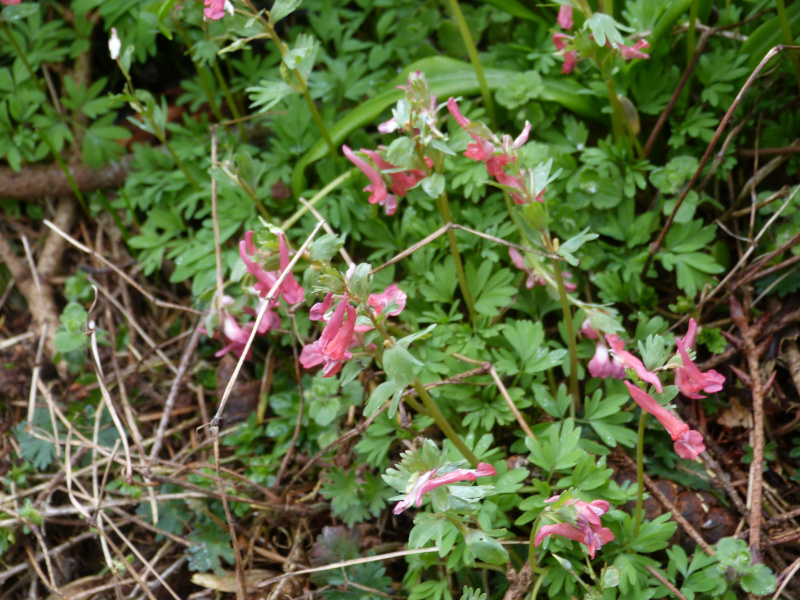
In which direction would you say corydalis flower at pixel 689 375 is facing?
to the viewer's right

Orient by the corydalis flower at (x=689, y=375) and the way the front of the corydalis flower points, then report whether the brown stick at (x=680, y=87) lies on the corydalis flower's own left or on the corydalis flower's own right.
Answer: on the corydalis flower's own left

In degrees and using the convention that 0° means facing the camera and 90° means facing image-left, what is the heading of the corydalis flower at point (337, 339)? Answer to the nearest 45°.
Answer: approximately 45°

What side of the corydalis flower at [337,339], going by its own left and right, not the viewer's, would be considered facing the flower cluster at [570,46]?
back

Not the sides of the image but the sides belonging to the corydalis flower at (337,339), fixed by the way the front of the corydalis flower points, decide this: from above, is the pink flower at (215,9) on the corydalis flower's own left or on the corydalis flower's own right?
on the corydalis flower's own right

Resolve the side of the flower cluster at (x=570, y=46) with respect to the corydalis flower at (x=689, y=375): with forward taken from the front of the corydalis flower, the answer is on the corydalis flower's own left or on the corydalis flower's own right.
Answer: on the corydalis flower's own left

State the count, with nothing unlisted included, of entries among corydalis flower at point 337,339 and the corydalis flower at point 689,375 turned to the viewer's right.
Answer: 1
